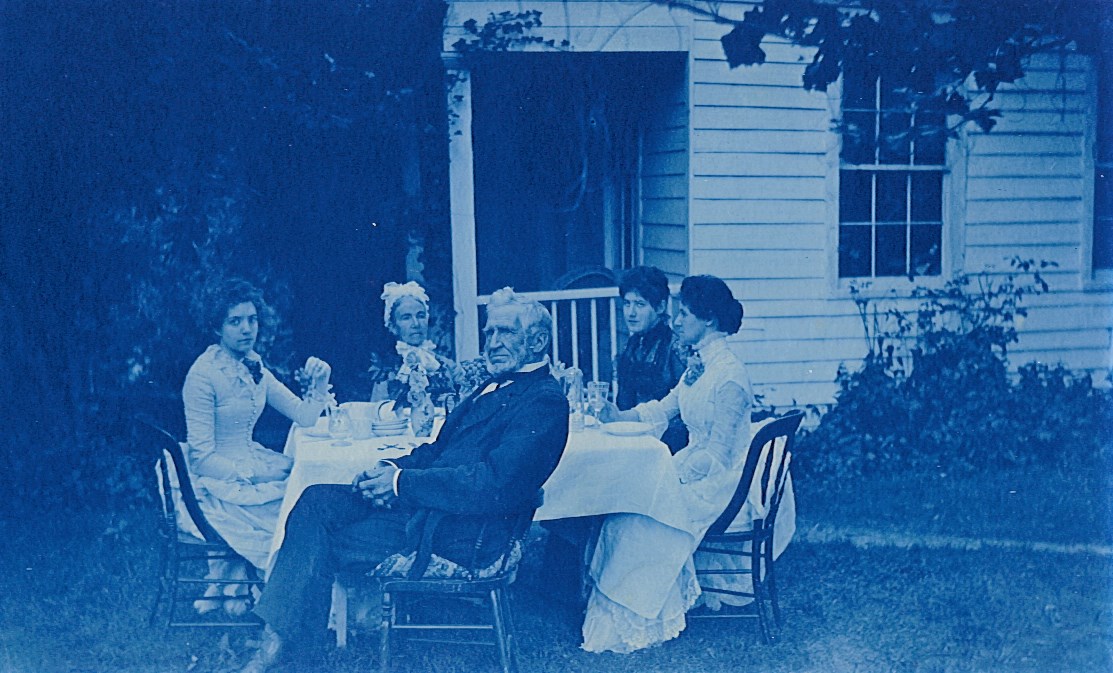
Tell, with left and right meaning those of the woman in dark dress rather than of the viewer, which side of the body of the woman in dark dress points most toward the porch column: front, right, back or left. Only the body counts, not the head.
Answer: right

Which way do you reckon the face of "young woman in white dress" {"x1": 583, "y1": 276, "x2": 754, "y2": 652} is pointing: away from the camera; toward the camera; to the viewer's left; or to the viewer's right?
to the viewer's left

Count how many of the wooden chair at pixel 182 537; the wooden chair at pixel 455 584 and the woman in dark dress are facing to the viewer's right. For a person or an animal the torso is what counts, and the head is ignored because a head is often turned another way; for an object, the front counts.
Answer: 1

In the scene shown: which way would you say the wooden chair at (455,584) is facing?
to the viewer's left

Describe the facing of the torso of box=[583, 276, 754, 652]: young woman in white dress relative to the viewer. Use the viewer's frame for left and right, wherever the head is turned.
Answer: facing to the left of the viewer

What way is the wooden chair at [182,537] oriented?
to the viewer's right

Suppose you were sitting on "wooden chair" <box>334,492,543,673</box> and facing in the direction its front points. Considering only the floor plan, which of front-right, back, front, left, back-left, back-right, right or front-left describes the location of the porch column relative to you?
right

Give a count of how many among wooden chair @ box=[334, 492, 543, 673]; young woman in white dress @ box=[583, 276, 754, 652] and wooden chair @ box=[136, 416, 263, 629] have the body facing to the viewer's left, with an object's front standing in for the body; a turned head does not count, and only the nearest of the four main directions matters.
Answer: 2

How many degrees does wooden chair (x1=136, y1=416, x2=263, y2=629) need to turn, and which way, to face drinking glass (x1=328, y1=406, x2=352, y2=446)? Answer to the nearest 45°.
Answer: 0° — it already faces it

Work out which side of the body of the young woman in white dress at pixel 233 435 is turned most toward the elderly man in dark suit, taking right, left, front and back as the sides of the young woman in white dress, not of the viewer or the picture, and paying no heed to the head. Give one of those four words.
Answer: front

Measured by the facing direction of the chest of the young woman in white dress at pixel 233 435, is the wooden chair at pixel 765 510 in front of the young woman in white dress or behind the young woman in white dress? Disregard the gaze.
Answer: in front

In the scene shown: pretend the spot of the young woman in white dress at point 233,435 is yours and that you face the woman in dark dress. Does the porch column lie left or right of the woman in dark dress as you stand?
left

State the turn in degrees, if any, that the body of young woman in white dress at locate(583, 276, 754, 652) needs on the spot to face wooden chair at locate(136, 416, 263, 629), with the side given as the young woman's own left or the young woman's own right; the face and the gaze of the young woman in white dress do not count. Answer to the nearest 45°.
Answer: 0° — they already face it

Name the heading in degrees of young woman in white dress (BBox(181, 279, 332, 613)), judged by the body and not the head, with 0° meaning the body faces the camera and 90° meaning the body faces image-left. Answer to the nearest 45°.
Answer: approximately 315°
